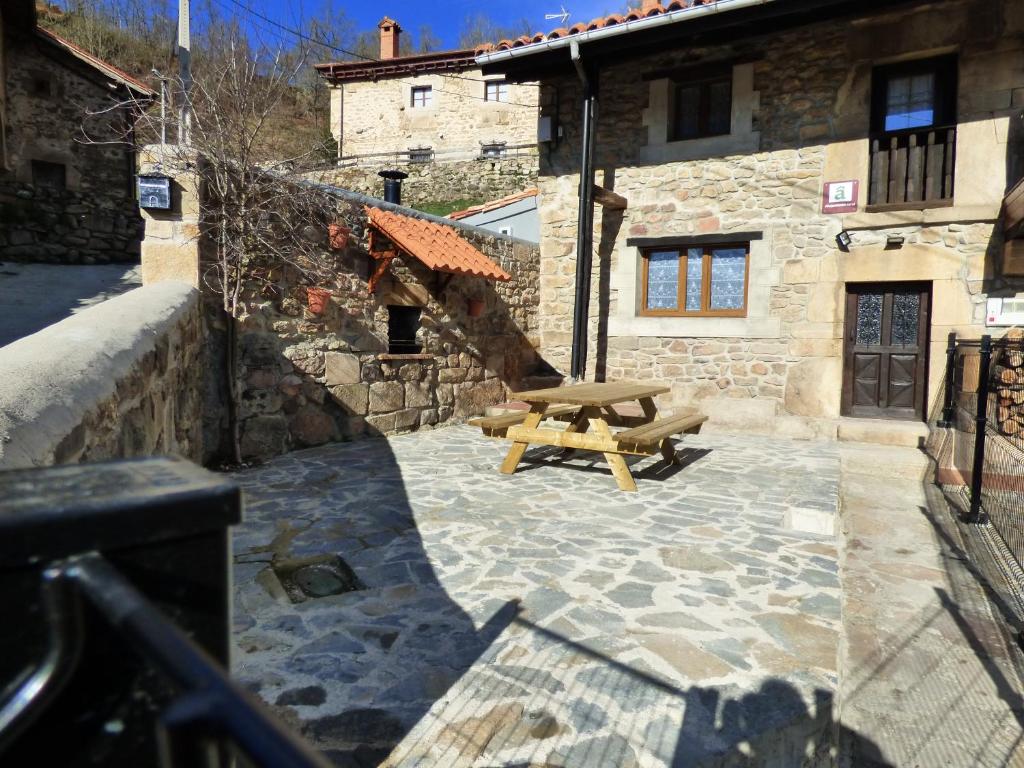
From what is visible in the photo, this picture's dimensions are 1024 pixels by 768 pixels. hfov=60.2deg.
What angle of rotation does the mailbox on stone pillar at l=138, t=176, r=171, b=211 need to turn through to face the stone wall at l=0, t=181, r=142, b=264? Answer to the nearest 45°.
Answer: approximately 180°

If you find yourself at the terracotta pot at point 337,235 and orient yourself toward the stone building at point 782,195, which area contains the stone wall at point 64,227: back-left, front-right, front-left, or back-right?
back-left

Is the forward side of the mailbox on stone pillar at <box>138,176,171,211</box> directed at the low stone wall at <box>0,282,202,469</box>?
yes

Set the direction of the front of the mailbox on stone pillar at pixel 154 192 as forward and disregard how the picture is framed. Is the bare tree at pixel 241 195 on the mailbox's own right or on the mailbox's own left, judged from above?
on the mailbox's own left

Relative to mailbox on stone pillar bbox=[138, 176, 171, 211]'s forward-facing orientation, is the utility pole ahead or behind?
behind

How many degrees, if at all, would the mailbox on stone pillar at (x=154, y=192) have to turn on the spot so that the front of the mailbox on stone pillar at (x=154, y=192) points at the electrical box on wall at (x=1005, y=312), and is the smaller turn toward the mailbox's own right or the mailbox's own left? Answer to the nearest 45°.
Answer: approximately 90° to the mailbox's own left

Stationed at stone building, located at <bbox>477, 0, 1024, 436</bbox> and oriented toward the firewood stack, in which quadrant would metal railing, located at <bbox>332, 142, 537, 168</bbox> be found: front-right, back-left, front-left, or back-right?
back-left

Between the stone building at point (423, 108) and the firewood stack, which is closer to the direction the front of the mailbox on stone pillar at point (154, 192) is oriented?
the firewood stack

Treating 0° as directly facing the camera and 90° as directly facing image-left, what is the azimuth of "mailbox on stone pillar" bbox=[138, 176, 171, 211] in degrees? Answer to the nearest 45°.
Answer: approximately 0°
